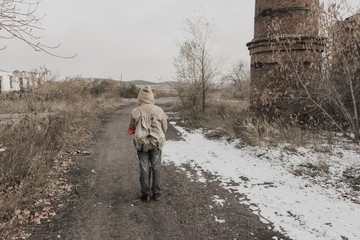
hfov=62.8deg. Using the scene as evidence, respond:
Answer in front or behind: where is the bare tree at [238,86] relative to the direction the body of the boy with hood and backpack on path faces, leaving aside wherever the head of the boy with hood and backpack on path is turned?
in front

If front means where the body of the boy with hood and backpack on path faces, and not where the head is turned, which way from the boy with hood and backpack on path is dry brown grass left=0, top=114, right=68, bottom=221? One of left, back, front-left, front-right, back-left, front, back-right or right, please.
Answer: left

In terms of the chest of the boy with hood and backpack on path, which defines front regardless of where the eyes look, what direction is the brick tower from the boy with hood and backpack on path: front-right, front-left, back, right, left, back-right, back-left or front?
front-right

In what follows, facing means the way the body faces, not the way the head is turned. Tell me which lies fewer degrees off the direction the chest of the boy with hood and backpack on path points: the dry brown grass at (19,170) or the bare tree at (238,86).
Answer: the bare tree

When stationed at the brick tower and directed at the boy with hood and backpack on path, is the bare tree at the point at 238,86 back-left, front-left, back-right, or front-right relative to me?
back-right

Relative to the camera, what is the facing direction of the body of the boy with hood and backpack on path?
away from the camera

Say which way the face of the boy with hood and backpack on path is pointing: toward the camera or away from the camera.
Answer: away from the camera
